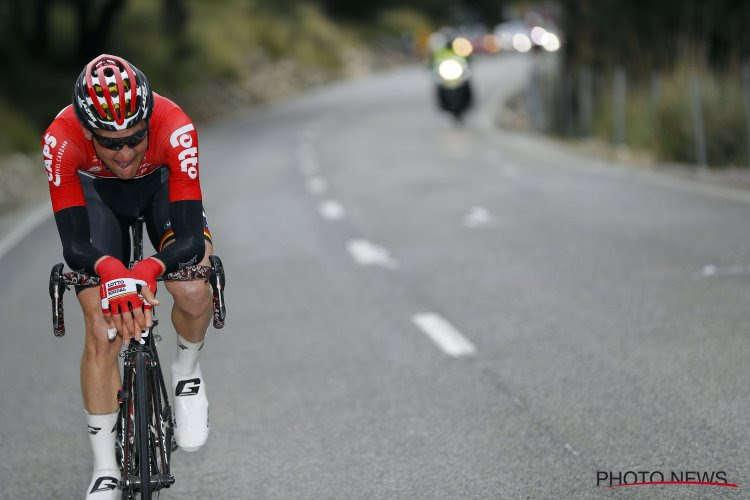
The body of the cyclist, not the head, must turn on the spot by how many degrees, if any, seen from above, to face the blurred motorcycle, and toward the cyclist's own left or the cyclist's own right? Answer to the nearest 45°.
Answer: approximately 180°

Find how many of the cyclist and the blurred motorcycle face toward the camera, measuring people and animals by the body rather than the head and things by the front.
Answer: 2

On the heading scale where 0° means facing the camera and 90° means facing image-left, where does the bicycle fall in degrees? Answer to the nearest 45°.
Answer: approximately 0°

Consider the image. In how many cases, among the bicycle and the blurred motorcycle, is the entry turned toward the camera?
2

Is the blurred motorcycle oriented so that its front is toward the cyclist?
yes

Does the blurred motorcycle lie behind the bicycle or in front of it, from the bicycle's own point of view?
behind

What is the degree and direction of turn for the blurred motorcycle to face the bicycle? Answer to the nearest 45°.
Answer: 0° — it already faces it

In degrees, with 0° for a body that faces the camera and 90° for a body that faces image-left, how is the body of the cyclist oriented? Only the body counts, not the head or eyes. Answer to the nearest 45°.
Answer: approximately 0°
